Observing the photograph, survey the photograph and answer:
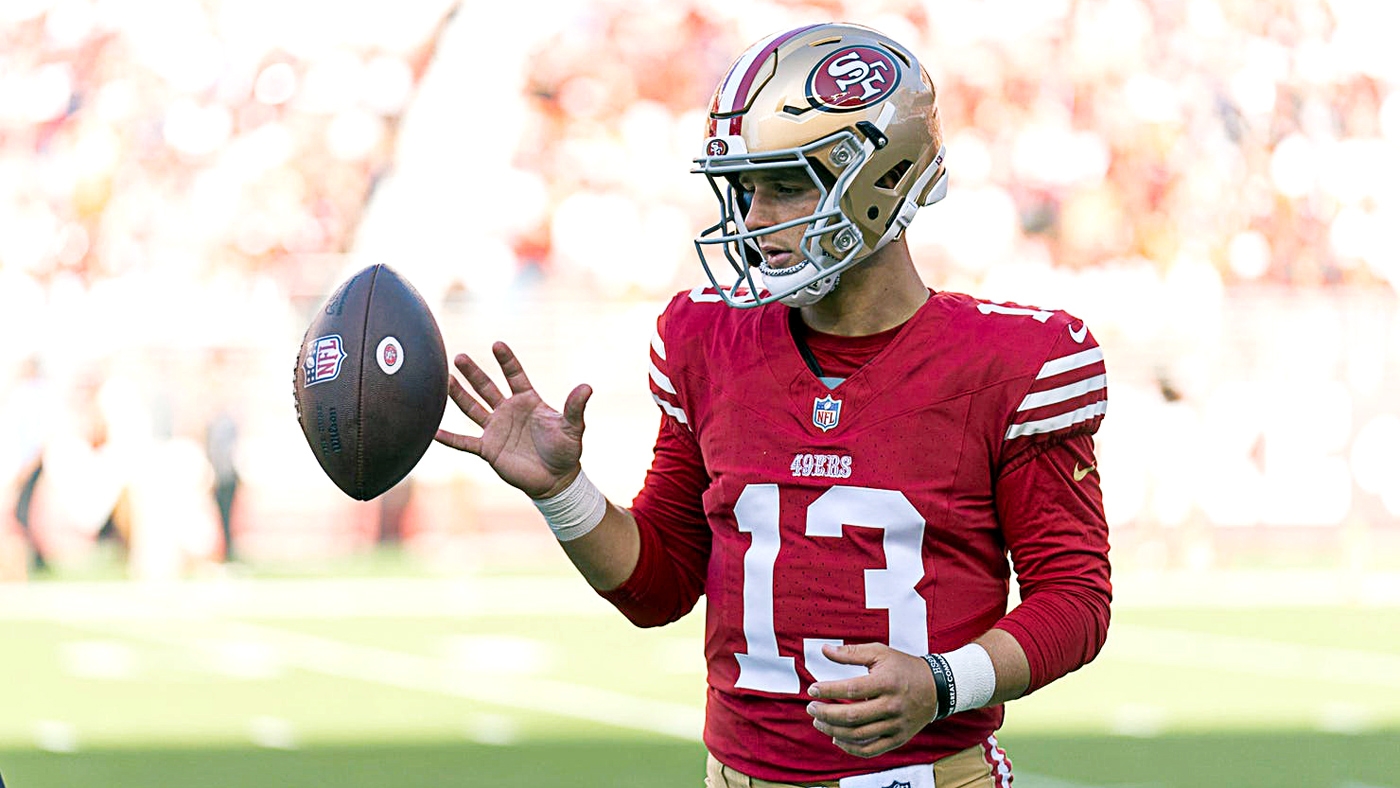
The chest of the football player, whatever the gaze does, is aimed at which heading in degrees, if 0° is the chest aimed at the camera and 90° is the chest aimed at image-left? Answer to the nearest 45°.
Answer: approximately 45°

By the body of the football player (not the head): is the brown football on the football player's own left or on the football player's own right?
on the football player's own right
